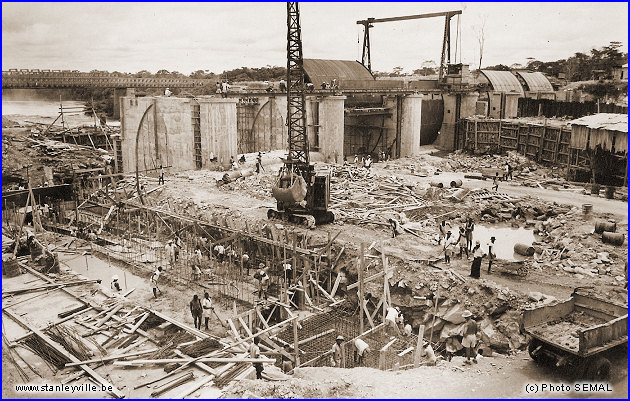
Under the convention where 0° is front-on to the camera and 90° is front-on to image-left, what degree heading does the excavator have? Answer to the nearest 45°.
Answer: approximately 45°

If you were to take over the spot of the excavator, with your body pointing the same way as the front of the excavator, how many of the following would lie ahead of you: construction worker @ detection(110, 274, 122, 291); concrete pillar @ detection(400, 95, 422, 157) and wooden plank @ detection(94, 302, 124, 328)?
2

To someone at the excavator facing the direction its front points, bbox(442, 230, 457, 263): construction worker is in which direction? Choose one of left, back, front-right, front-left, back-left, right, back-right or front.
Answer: left

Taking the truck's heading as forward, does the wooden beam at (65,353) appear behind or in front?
behind

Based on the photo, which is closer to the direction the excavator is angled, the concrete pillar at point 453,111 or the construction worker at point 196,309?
the construction worker

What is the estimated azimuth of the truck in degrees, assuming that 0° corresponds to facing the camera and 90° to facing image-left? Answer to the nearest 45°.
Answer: approximately 225°

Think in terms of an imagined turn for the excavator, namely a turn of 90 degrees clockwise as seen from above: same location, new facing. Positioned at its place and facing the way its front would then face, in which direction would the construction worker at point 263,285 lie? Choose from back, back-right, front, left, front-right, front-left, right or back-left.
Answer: back-left

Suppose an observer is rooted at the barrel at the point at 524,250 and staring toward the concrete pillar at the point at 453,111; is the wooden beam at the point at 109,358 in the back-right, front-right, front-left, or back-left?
back-left

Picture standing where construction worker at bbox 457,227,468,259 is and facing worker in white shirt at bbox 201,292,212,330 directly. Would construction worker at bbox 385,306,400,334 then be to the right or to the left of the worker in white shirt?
left

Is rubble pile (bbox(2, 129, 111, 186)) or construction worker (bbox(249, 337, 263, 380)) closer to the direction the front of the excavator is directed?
the construction worker

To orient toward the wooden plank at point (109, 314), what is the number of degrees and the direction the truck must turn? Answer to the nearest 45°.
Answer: approximately 135° to its left

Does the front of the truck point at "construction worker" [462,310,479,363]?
no

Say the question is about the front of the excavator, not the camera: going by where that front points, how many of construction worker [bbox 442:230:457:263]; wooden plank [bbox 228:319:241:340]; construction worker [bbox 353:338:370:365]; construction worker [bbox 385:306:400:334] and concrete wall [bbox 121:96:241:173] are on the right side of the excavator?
1

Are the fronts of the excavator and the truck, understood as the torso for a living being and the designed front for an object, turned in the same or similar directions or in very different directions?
very different directions

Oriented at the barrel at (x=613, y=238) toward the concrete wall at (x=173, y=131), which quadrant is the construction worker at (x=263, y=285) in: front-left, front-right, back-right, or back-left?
front-left

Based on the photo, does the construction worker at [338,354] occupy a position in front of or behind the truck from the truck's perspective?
behind

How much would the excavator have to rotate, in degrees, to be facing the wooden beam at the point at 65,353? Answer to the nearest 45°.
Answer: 0° — it already faces it
